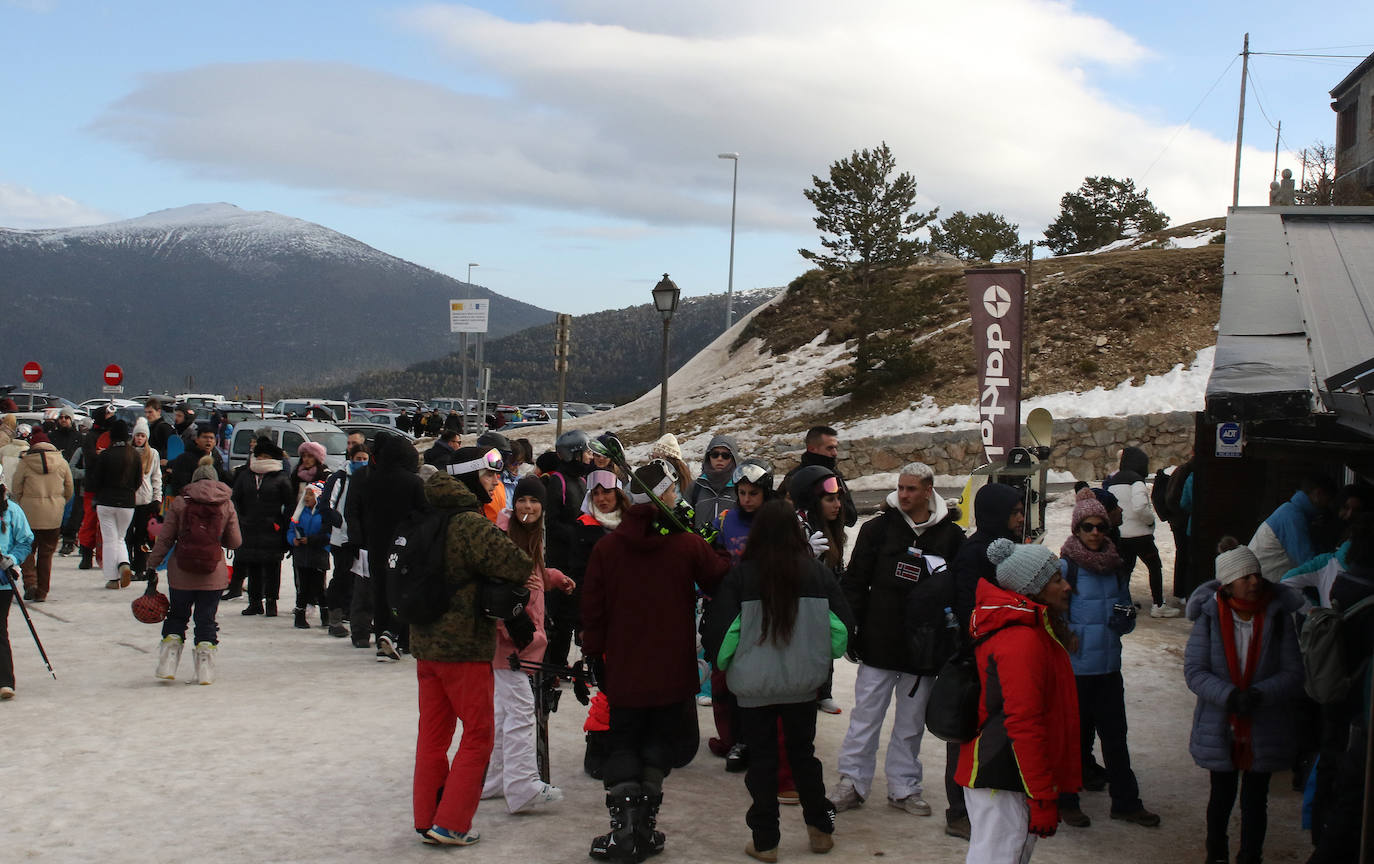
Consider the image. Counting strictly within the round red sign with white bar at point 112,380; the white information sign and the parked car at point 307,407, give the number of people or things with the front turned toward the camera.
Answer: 2

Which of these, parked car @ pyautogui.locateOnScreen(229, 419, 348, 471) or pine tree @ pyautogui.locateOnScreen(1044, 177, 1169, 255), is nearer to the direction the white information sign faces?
the parked car

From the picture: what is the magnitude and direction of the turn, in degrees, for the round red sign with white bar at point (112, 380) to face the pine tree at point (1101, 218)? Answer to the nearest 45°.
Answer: approximately 90° to its left

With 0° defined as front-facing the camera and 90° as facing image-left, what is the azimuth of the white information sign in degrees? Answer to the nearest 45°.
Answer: approximately 0°

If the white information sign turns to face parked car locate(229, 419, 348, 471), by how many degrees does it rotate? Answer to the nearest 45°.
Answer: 0° — it already faces it

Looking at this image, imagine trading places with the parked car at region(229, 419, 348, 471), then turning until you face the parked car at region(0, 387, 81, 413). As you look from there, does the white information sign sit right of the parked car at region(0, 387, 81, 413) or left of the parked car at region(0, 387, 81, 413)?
right
